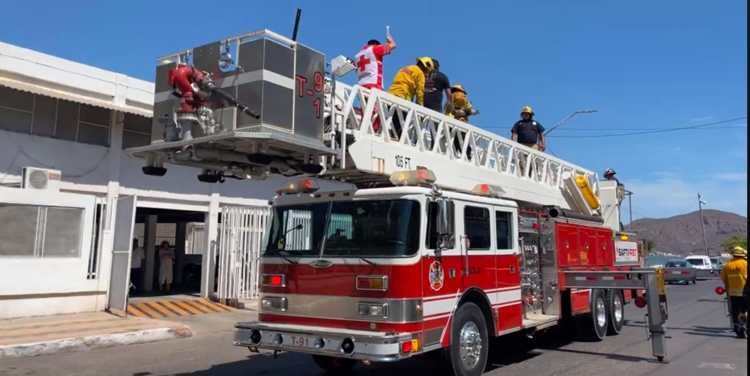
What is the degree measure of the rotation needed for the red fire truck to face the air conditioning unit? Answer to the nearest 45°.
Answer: approximately 90° to its right

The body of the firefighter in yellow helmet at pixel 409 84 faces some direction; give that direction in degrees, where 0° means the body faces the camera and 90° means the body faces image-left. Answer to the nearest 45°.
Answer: approximately 270°

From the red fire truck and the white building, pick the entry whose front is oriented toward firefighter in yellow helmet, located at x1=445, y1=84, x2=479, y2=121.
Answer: the white building

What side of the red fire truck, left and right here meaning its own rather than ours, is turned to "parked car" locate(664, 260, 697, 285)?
back

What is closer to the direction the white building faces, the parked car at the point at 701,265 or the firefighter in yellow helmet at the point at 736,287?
the firefighter in yellow helmet
